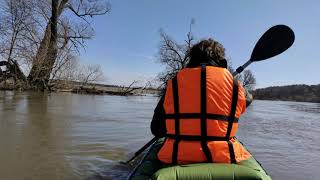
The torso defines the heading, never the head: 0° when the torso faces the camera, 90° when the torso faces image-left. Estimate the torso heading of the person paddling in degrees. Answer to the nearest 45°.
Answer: approximately 180°

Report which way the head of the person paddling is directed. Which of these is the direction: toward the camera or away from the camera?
away from the camera
